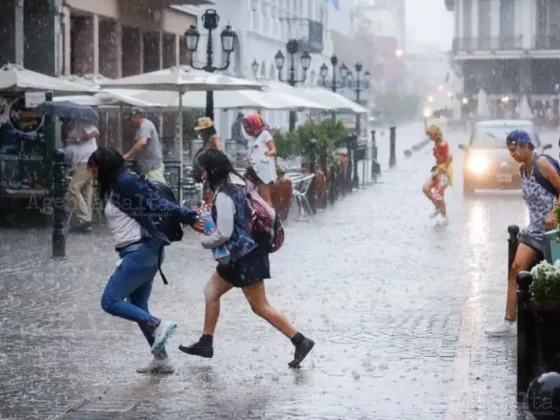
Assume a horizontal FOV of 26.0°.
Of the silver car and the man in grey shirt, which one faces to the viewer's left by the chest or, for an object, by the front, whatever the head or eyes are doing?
the man in grey shirt

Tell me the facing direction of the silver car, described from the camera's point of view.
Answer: facing the viewer

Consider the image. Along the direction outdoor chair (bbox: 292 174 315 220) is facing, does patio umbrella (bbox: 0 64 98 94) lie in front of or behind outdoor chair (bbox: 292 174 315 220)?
in front

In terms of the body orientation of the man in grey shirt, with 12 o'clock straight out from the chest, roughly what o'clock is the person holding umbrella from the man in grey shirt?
The person holding umbrella is roughly at 12 o'clock from the man in grey shirt.

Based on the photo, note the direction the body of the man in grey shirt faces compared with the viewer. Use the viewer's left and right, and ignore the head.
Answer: facing to the left of the viewer

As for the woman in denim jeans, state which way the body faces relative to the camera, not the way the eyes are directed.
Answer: to the viewer's left

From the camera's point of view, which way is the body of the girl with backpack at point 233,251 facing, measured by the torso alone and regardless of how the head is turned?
to the viewer's left

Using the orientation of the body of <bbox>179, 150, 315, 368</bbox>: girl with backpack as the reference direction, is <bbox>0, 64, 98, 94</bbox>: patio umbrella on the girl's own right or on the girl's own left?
on the girl's own right

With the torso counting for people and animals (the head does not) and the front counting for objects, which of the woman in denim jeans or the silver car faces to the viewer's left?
the woman in denim jeans

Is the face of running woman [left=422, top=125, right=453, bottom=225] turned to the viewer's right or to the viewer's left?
to the viewer's left

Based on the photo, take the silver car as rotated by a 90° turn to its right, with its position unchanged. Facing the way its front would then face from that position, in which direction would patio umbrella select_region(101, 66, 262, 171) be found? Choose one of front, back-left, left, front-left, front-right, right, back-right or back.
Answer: front-left

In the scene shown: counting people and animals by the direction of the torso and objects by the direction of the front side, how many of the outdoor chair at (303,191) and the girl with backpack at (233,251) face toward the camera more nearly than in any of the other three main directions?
0

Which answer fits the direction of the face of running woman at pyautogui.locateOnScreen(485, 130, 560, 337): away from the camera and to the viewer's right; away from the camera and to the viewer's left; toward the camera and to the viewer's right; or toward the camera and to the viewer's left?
toward the camera and to the viewer's left

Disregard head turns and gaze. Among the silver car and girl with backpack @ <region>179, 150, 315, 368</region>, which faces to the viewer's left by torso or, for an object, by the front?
the girl with backpack
